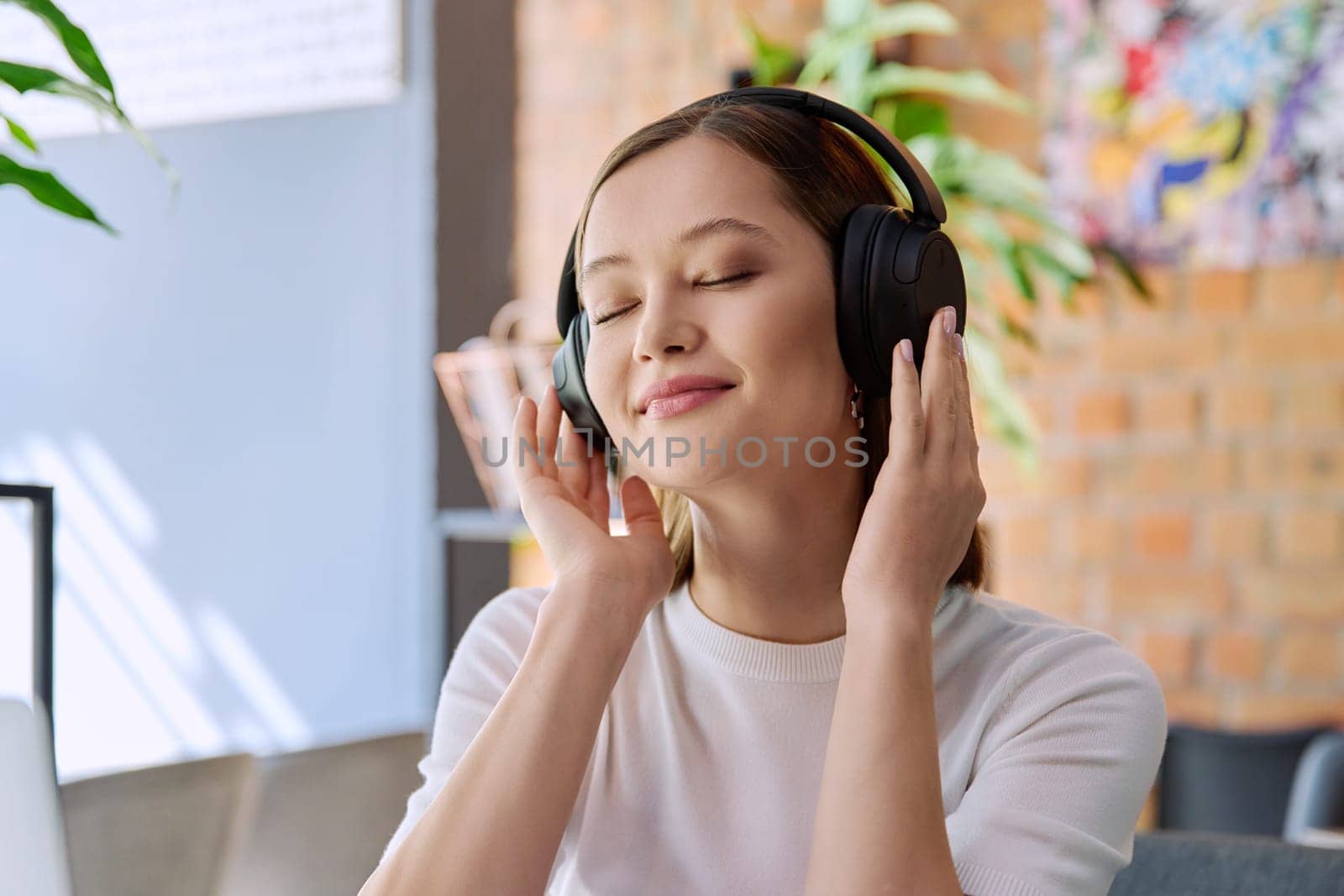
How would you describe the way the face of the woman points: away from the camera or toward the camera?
toward the camera

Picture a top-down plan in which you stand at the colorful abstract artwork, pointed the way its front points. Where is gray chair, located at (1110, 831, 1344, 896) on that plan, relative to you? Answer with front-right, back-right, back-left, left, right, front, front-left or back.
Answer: front

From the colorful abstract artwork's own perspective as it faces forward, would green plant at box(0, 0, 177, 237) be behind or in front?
in front

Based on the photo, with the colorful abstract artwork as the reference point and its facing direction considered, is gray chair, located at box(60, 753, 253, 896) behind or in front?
in front

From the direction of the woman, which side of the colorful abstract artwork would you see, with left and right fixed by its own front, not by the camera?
front

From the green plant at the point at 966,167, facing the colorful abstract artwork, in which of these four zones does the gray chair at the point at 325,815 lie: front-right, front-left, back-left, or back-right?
back-right

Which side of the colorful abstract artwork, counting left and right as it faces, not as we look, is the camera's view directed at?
front
